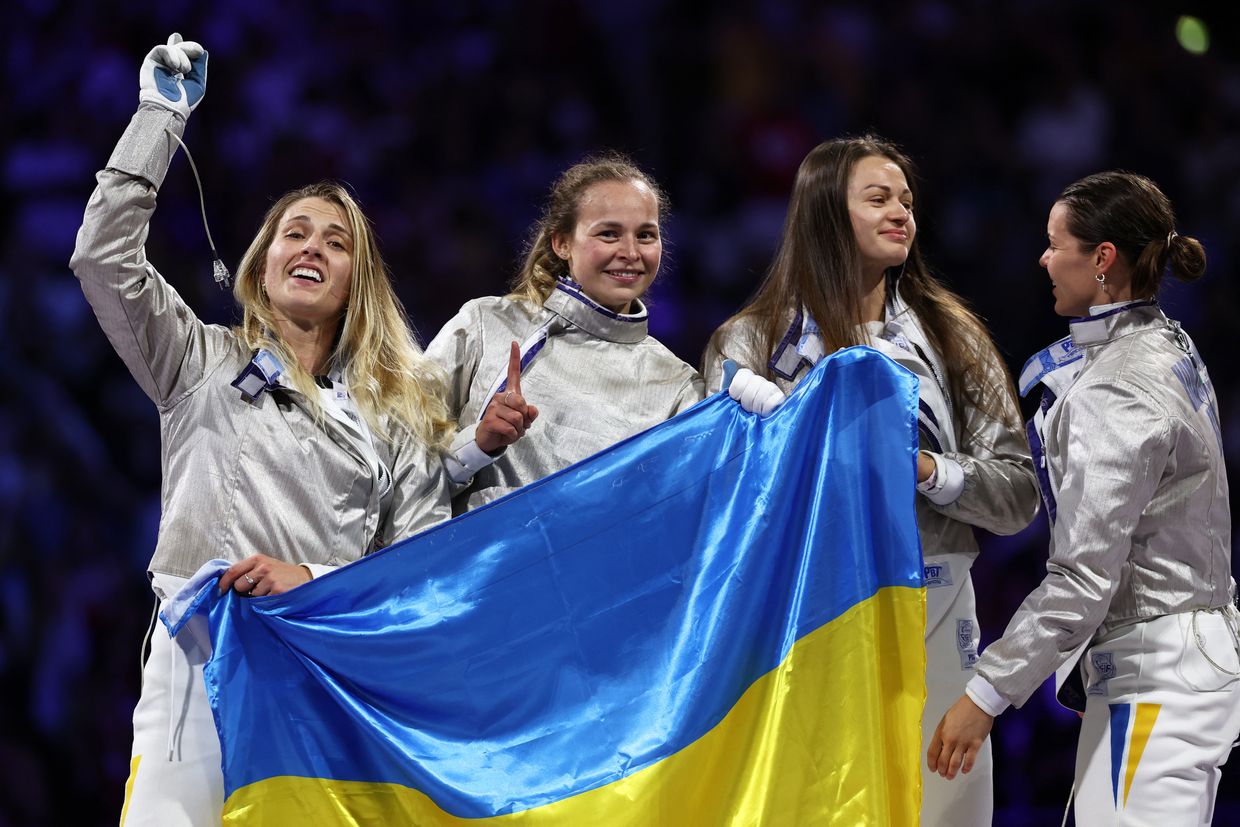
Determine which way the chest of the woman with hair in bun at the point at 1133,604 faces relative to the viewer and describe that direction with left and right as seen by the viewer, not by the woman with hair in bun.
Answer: facing to the left of the viewer

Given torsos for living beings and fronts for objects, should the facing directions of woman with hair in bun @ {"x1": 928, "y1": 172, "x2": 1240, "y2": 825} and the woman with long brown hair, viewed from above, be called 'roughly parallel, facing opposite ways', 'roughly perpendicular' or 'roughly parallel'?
roughly perpendicular

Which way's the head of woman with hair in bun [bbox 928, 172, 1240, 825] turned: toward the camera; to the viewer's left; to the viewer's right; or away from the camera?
to the viewer's left

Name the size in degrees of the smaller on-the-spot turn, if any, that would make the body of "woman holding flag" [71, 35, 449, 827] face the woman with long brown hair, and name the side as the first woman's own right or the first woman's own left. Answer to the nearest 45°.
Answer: approximately 90° to the first woman's own left

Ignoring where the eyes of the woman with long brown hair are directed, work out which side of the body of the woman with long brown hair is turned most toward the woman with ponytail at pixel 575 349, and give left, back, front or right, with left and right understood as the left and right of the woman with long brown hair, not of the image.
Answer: right

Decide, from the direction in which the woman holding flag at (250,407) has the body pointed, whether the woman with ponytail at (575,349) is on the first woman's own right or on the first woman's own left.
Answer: on the first woman's own left

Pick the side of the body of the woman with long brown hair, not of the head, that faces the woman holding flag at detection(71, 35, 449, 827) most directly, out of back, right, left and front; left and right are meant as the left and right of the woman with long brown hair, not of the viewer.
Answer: right

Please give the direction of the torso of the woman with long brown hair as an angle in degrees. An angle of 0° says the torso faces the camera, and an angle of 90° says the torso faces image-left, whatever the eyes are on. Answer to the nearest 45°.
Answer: approximately 0°

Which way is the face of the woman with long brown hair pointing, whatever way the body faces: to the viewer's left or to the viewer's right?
to the viewer's right
